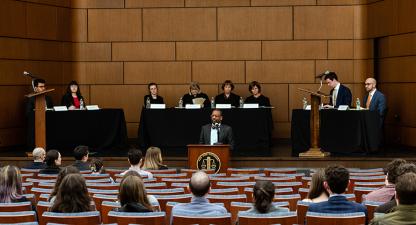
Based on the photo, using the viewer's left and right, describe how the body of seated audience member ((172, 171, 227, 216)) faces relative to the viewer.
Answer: facing away from the viewer

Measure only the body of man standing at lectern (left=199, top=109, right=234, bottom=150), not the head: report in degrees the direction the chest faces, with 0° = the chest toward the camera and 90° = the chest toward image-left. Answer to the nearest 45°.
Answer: approximately 0°

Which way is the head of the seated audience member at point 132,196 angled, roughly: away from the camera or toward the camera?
away from the camera

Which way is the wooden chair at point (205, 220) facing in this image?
away from the camera

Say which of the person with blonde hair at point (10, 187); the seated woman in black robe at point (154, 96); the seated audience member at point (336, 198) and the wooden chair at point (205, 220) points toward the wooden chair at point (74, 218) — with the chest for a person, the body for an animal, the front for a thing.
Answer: the seated woman in black robe

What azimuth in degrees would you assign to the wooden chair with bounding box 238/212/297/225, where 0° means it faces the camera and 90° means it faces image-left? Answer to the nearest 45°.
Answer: approximately 180°

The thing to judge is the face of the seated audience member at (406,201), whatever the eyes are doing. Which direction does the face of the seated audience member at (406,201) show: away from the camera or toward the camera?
away from the camera

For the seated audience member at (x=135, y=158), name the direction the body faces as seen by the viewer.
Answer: away from the camera

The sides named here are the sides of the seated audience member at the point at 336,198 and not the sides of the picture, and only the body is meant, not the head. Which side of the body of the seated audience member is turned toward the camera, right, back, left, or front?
back

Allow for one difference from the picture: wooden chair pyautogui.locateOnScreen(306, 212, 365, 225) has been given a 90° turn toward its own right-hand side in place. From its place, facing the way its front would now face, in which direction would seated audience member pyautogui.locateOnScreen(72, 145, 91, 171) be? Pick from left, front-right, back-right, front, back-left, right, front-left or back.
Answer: back-left

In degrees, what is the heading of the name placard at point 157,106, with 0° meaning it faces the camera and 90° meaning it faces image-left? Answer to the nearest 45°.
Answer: approximately 0°

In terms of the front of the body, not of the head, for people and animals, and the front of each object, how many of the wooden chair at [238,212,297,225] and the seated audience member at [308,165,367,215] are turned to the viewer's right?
0

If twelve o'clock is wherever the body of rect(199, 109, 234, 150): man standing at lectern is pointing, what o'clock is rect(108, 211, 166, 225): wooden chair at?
The wooden chair is roughly at 12 o'clock from the man standing at lectern.
